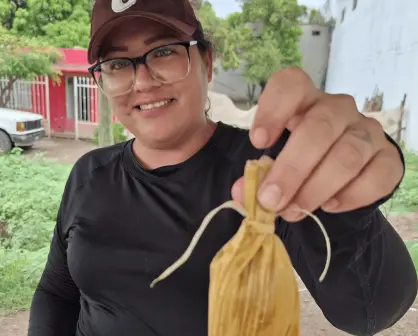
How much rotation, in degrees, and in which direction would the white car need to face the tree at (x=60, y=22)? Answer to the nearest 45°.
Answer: approximately 135° to its left

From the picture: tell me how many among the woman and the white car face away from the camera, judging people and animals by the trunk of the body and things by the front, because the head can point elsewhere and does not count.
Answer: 0

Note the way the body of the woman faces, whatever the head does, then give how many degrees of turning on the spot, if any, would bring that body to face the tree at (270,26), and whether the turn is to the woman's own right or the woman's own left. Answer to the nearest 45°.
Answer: approximately 180°

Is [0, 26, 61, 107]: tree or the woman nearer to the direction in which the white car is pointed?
the woman

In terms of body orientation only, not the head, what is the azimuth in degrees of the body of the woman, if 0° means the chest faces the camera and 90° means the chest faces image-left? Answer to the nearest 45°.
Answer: approximately 0°

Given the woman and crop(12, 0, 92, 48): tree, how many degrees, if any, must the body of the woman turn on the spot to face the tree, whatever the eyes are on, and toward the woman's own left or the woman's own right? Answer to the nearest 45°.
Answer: approximately 180°

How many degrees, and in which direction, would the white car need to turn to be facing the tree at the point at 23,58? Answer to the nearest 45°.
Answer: approximately 135° to its left

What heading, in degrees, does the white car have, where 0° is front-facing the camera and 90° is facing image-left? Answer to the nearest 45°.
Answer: approximately 315°

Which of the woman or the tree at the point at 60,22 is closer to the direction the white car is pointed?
the woman
